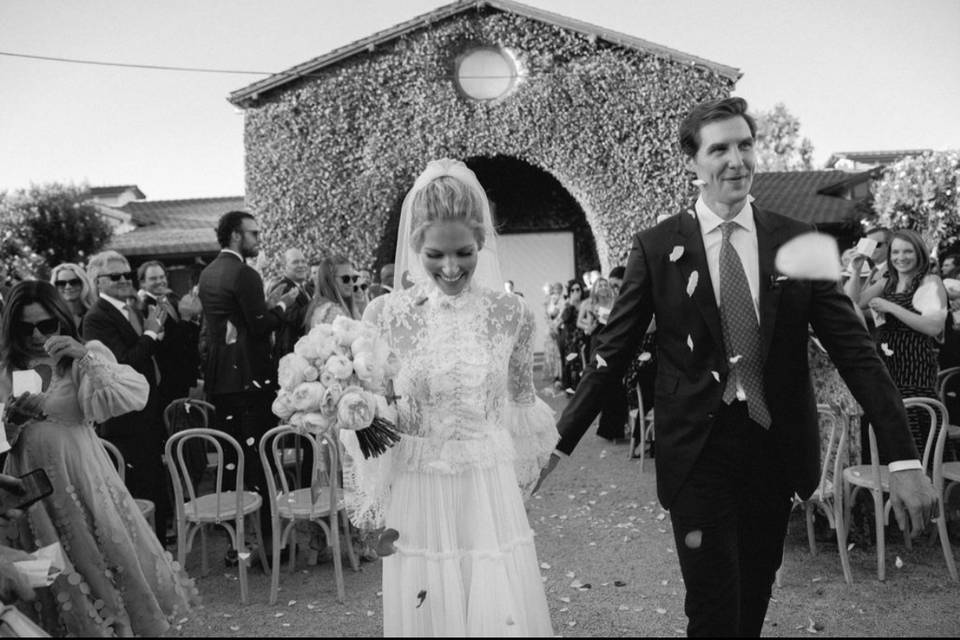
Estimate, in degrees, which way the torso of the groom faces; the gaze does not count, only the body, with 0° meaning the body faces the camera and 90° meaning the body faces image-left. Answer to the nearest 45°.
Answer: approximately 0°

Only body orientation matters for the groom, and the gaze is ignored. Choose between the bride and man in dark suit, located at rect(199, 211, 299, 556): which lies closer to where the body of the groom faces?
the bride

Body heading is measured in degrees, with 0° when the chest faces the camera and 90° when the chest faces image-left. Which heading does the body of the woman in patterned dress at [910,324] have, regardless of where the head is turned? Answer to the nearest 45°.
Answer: approximately 45°

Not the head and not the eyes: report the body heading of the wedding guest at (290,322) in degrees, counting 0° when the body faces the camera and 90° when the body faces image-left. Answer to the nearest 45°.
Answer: approximately 315°

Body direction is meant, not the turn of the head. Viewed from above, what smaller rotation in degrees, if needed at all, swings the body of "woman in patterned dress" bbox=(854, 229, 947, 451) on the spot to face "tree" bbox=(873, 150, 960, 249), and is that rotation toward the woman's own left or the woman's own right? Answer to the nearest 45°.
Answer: approximately 135° to the woman's own right

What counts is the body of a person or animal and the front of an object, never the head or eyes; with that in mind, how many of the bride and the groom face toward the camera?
2

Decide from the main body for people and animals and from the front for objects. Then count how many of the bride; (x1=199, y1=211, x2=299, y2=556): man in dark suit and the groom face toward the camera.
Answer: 2
